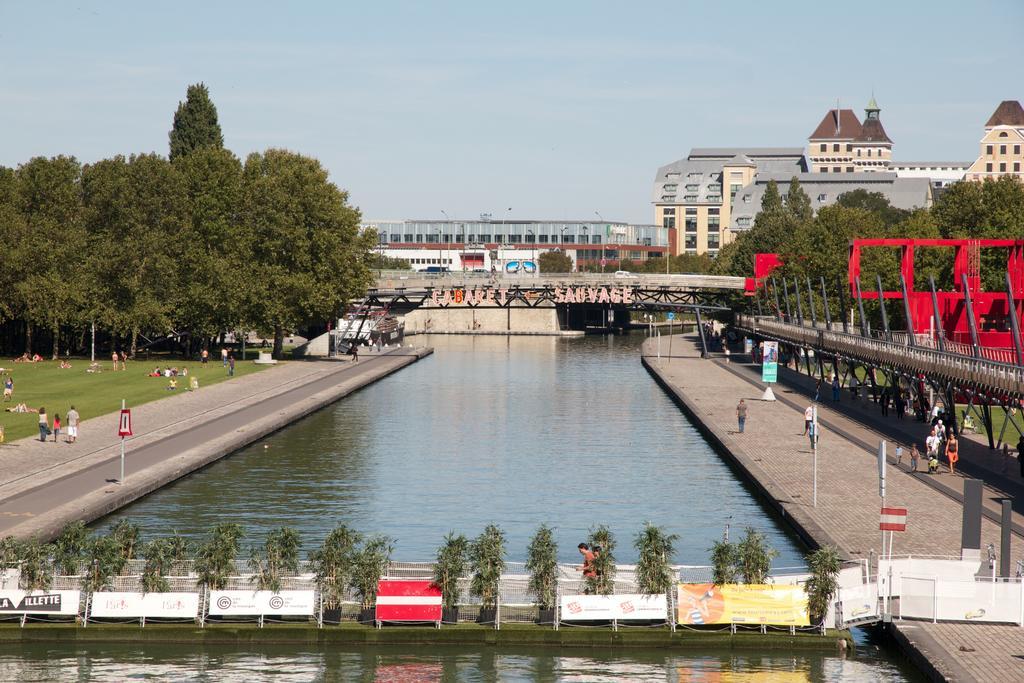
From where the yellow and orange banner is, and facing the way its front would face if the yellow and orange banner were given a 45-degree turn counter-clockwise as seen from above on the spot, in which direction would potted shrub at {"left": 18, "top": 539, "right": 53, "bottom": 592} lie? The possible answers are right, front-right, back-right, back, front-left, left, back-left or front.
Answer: back-right

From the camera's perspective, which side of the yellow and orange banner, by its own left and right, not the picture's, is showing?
front

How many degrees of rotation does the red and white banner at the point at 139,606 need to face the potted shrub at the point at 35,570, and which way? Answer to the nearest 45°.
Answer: approximately 90° to its right

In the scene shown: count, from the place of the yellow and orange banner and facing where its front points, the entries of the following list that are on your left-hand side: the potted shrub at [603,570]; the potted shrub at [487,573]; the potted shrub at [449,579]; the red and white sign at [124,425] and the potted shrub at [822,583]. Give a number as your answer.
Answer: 1

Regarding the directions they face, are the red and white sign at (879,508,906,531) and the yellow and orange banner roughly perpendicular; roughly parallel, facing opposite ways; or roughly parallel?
roughly parallel

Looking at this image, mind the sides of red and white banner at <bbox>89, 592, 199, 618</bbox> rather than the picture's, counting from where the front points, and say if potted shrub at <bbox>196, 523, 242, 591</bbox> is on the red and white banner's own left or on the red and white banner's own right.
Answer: on the red and white banner's own left

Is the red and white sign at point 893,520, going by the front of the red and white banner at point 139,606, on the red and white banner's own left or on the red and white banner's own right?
on the red and white banner's own left

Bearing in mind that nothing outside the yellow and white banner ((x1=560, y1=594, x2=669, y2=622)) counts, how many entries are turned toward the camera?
2

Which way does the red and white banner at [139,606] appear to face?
toward the camera

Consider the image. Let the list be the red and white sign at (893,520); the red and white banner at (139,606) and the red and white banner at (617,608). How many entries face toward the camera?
3

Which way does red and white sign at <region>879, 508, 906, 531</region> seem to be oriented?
toward the camera

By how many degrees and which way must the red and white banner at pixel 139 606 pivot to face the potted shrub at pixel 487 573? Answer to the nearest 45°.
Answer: approximately 90° to its left

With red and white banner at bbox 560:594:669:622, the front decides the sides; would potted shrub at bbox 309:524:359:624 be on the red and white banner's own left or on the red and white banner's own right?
on the red and white banner's own right

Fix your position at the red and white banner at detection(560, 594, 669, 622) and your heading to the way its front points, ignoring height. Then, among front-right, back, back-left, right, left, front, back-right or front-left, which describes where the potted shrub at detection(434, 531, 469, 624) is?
right

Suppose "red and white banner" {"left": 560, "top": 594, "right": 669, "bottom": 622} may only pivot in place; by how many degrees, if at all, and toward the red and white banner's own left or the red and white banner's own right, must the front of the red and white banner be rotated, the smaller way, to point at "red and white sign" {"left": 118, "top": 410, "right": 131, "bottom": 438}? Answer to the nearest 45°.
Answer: approximately 135° to the red and white banner's own right

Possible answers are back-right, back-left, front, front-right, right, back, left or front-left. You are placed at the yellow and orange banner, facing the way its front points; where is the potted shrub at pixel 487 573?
right

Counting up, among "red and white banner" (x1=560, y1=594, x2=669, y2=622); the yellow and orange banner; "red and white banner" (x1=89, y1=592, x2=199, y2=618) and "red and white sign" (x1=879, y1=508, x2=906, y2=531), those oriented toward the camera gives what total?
4

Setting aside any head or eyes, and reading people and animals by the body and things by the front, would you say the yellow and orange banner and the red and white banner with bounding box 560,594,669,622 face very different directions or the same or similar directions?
same or similar directions
